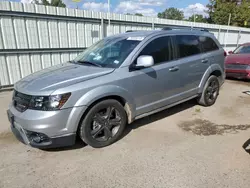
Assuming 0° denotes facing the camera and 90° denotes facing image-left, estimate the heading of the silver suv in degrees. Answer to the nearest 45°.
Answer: approximately 45°

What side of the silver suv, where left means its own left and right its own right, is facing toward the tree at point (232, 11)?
back

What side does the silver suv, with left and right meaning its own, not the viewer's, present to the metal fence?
right
